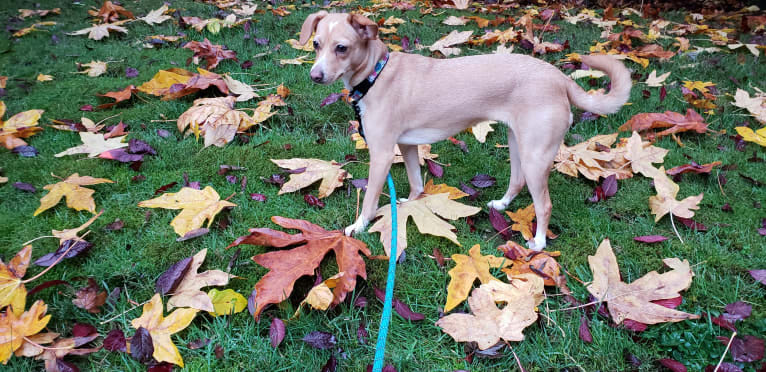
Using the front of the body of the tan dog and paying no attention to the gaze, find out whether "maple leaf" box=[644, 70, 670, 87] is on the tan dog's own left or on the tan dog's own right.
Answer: on the tan dog's own right

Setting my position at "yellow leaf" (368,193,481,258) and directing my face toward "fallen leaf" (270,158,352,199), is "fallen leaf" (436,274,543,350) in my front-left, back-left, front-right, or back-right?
back-left

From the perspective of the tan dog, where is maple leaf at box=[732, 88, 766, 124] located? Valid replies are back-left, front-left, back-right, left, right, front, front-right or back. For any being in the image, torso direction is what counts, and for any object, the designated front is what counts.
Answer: back-right

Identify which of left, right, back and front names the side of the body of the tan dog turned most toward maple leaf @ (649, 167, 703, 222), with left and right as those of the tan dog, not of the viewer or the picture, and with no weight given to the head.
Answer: back

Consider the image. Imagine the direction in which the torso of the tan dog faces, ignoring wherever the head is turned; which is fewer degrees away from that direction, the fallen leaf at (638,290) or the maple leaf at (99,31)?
the maple leaf

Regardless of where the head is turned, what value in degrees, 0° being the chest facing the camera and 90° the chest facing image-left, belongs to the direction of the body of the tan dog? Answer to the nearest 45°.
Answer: approximately 90°

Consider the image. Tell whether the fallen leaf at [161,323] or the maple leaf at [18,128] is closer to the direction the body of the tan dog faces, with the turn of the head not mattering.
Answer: the maple leaf

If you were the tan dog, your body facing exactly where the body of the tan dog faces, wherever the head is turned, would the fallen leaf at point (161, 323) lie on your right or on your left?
on your left

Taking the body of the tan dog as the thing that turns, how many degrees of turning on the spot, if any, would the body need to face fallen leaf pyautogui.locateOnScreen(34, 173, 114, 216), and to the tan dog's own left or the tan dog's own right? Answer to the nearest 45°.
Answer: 0° — it already faces it

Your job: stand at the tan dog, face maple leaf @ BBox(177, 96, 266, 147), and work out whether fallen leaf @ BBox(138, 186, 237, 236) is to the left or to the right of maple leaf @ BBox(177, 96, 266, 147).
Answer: left

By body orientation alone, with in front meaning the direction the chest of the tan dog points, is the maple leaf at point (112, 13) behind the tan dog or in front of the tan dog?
in front
